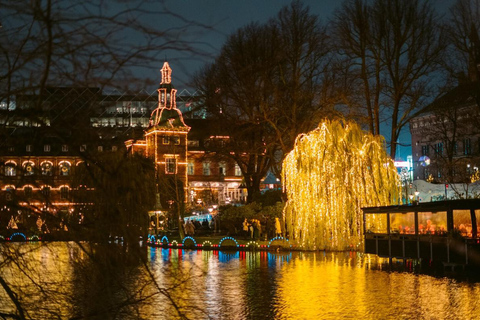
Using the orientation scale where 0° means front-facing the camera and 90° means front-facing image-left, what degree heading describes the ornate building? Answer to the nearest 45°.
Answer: approximately 0°
